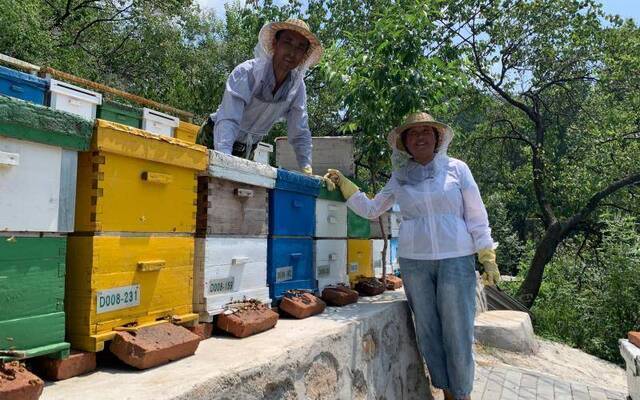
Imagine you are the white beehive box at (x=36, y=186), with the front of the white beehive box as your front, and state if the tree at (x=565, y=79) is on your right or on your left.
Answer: on your left

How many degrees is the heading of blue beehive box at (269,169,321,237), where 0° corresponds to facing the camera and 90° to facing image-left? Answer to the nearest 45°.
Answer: approximately 315°

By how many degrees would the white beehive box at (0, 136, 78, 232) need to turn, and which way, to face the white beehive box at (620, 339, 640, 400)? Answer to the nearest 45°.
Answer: approximately 45° to its left

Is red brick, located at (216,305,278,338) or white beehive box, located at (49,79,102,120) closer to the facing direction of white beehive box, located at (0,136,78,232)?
the red brick

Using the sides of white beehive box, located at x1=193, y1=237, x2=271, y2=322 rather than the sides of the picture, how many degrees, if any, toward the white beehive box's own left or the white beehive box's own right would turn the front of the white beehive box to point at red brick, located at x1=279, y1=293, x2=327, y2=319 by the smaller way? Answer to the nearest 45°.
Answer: approximately 90° to the white beehive box's own left

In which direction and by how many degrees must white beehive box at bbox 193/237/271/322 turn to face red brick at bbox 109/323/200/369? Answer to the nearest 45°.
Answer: approximately 90° to its right

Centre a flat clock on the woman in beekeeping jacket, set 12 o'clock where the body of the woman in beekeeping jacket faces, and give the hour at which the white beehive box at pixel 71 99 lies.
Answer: The white beehive box is roughly at 3 o'clock from the woman in beekeeping jacket.
